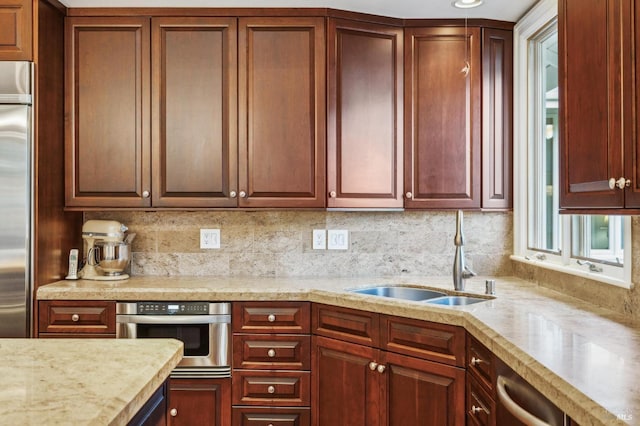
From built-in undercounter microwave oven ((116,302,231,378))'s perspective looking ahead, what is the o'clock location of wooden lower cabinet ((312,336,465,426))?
The wooden lower cabinet is roughly at 10 o'clock from the built-in undercounter microwave oven.

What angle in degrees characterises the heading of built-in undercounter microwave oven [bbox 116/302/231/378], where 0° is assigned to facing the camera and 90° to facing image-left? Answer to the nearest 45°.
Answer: approximately 0°

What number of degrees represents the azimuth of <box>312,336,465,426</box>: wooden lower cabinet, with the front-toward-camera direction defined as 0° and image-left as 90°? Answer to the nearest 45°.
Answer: approximately 45°

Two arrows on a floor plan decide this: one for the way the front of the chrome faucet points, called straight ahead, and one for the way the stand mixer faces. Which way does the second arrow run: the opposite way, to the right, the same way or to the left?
to the left

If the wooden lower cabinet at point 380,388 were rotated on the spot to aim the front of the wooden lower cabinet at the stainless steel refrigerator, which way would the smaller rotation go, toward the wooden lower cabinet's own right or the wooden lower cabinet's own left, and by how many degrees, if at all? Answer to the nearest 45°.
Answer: approximately 45° to the wooden lower cabinet's own right

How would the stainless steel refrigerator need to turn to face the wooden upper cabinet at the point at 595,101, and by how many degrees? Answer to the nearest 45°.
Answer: approximately 45° to its left

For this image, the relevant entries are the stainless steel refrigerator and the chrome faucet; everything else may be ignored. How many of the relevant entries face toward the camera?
2

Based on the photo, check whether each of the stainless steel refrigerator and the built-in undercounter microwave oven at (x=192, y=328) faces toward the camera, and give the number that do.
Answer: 2
